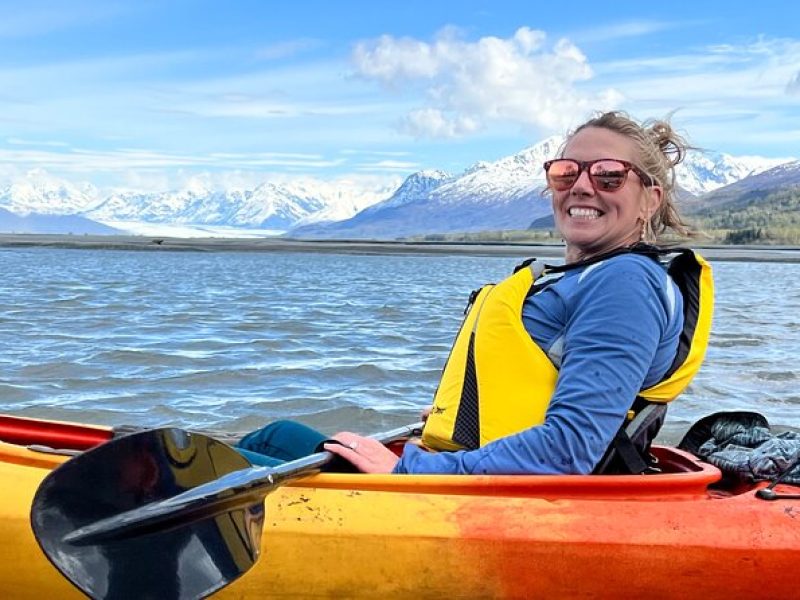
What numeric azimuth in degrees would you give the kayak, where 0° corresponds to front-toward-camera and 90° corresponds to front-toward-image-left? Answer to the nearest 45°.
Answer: approximately 90°

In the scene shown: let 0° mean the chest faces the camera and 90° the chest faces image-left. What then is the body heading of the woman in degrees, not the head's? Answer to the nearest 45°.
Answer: approximately 90°
